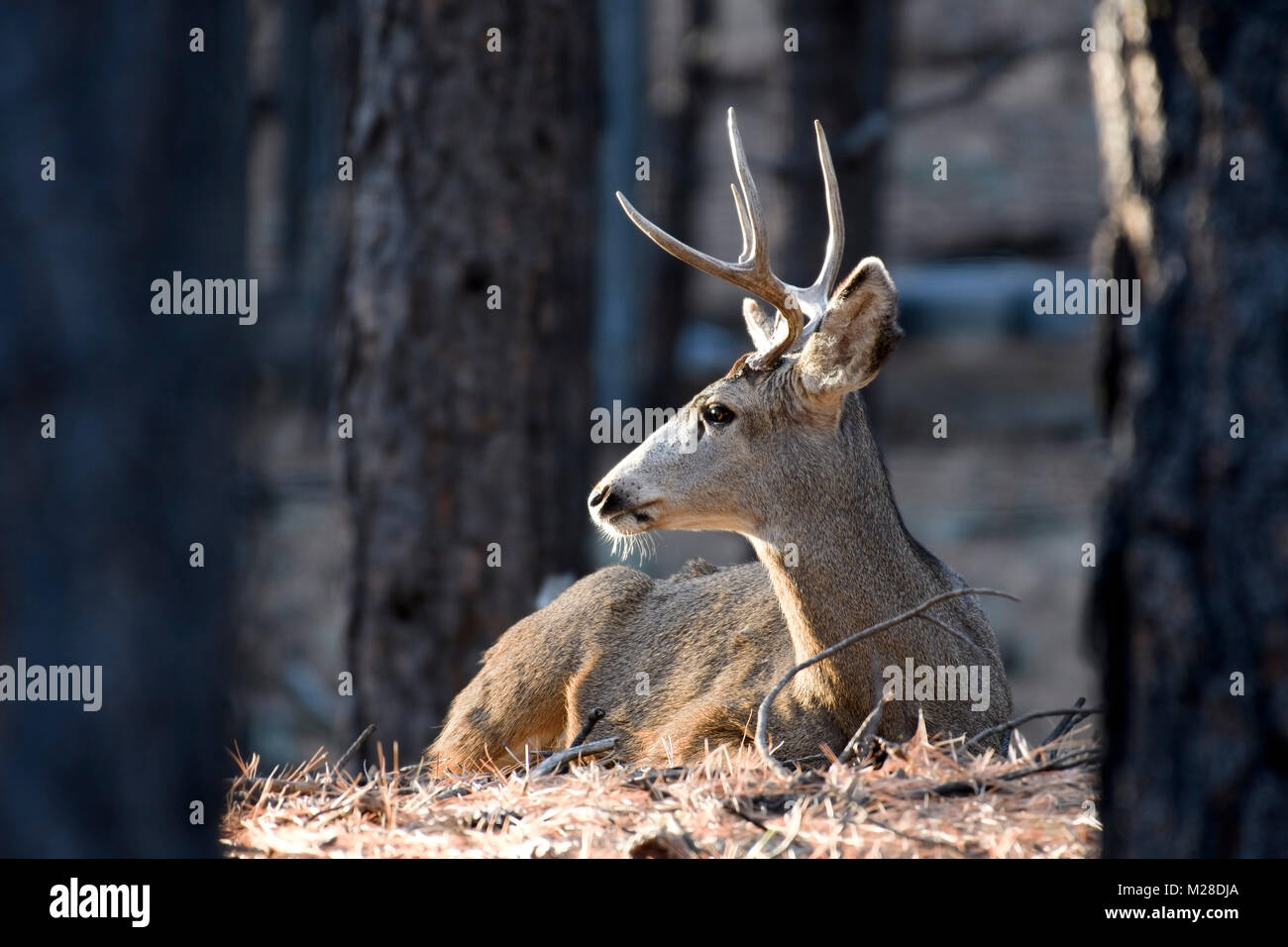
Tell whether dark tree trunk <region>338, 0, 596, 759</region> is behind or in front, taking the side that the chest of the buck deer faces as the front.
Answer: behind

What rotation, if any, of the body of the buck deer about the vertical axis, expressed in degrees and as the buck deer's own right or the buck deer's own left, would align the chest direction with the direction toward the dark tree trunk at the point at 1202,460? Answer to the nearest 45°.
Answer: approximately 45° to the buck deer's own right

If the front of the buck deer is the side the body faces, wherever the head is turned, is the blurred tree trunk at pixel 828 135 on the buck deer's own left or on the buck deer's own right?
on the buck deer's own left

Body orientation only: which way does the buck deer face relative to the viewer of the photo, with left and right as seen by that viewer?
facing the viewer and to the right of the viewer

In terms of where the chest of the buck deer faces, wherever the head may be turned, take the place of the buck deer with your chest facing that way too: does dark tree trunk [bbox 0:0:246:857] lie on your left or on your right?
on your right
